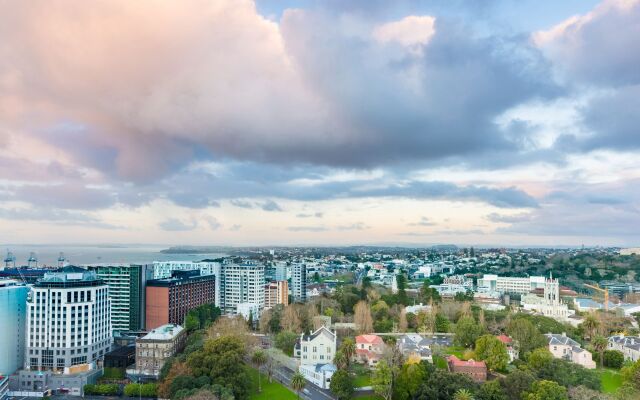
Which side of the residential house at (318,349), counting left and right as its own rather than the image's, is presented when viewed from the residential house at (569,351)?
left

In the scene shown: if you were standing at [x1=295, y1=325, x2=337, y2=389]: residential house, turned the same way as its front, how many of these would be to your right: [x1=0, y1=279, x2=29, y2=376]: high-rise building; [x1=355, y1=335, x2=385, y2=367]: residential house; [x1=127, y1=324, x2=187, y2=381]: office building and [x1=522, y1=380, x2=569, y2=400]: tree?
2

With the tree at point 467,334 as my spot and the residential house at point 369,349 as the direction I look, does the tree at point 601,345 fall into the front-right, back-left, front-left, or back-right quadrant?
back-left

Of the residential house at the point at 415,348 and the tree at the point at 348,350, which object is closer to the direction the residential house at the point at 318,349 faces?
the tree

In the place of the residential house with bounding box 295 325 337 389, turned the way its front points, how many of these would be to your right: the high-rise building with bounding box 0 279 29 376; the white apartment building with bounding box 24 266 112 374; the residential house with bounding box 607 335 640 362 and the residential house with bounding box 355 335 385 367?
2

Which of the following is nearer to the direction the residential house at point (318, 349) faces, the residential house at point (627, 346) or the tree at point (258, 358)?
the tree

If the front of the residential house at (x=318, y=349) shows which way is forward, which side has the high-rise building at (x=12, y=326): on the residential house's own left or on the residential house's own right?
on the residential house's own right

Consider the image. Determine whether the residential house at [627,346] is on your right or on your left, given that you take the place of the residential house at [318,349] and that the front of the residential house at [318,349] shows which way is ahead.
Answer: on your left

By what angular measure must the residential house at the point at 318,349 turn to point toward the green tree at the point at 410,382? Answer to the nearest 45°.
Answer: approximately 45° to its left

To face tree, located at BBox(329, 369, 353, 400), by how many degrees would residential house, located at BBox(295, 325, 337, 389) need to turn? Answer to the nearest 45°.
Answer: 0° — it already faces it

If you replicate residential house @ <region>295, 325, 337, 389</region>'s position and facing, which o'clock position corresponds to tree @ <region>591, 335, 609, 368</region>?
The tree is roughly at 9 o'clock from the residential house.

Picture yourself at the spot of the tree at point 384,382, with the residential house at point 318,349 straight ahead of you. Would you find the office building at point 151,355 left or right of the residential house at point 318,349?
left

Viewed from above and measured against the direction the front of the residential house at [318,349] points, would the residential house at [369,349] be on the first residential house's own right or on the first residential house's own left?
on the first residential house's own left

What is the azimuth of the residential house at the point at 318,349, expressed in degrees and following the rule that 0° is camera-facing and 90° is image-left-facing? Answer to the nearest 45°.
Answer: approximately 0°

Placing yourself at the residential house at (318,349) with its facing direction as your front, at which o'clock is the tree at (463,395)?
The tree is roughly at 11 o'clock from the residential house.
